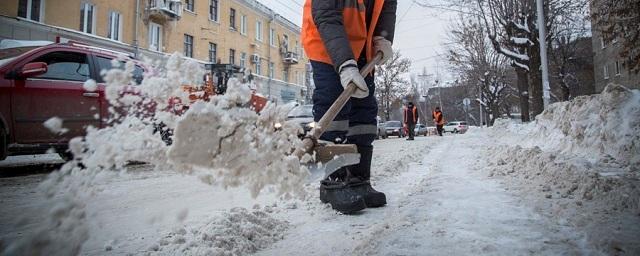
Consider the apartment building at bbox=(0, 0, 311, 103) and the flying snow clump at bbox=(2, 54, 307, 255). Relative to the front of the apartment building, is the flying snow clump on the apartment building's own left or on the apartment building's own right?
on the apartment building's own right

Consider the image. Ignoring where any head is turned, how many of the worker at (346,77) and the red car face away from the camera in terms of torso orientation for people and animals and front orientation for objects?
0

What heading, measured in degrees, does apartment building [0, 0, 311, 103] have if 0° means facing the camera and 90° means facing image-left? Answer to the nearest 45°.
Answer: approximately 315°

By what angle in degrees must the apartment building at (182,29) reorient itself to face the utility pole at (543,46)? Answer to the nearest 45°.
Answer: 0° — it already faces it

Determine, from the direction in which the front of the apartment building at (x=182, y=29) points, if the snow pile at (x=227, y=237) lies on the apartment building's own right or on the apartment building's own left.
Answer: on the apartment building's own right

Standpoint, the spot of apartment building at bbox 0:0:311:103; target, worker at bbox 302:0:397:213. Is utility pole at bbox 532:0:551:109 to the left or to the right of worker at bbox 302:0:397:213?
left

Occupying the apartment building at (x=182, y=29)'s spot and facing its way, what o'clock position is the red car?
The red car is roughly at 2 o'clock from the apartment building.

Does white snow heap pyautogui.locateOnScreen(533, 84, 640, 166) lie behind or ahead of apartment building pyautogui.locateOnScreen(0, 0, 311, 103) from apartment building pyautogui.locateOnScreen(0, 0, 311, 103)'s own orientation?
ahead
